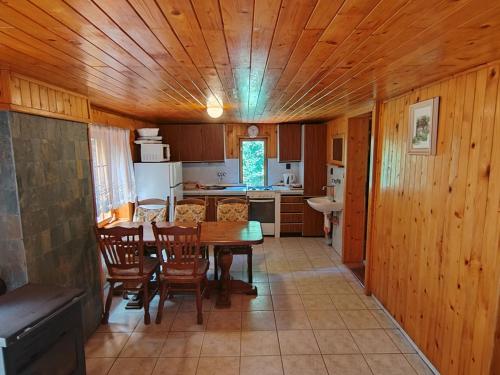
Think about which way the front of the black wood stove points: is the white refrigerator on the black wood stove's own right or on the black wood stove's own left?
on the black wood stove's own left

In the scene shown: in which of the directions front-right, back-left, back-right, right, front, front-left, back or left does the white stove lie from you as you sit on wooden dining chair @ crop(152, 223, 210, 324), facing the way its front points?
front-right

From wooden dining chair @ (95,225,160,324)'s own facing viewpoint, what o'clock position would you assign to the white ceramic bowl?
The white ceramic bowl is roughly at 11 o'clock from the wooden dining chair.

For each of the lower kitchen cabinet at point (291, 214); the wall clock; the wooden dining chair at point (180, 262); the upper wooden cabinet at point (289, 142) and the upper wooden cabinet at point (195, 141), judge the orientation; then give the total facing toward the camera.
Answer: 4

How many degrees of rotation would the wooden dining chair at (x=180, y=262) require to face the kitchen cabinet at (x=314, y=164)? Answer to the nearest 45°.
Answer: approximately 45° to its right

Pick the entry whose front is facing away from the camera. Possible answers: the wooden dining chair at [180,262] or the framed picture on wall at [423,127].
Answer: the wooden dining chair

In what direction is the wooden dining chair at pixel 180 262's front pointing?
away from the camera

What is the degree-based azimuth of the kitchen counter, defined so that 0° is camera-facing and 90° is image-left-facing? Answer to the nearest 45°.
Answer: approximately 0°

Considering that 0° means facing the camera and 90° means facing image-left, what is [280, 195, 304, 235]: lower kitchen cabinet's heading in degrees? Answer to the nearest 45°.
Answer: approximately 0°

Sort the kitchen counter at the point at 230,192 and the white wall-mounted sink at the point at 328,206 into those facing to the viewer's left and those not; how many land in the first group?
1

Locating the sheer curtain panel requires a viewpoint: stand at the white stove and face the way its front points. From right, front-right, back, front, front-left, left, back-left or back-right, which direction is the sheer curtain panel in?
front-right

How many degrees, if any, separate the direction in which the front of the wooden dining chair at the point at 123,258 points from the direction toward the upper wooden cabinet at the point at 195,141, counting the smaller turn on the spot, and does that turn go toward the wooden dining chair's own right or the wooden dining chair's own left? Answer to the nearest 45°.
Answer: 0° — it already faces it

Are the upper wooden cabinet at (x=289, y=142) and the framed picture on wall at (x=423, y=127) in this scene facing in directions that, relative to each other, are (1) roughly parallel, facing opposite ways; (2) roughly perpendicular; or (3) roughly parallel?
roughly perpendicular

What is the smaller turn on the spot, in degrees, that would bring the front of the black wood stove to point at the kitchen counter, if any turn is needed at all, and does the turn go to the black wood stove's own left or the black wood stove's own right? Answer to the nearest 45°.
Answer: approximately 90° to the black wood stove's own left

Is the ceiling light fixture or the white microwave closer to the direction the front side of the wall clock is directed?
the ceiling light fixture
